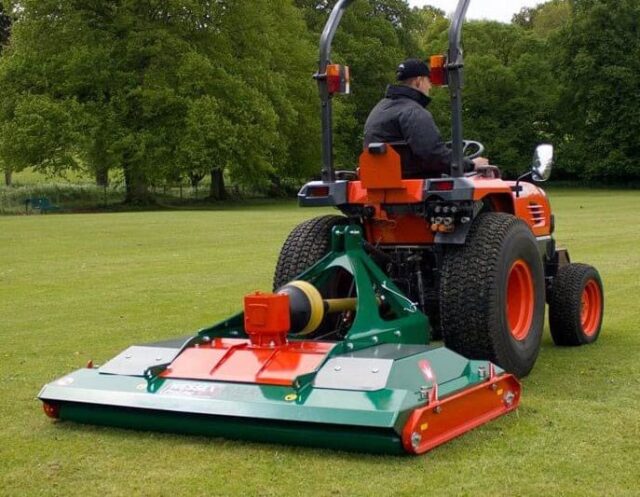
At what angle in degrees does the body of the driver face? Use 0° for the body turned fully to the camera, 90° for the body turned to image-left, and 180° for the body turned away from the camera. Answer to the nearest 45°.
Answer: approximately 225°

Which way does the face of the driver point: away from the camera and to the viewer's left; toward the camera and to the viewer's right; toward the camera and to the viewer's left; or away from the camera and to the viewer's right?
away from the camera and to the viewer's right

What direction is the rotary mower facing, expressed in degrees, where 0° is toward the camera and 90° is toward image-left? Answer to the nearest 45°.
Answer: approximately 225°

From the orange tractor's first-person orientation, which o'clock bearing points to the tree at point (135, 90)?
The tree is roughly at 10 o'clock from the orange tractor.

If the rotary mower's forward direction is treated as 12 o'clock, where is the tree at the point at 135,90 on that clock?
The tree is roughly at 10 o'clock from the rotary mower.
